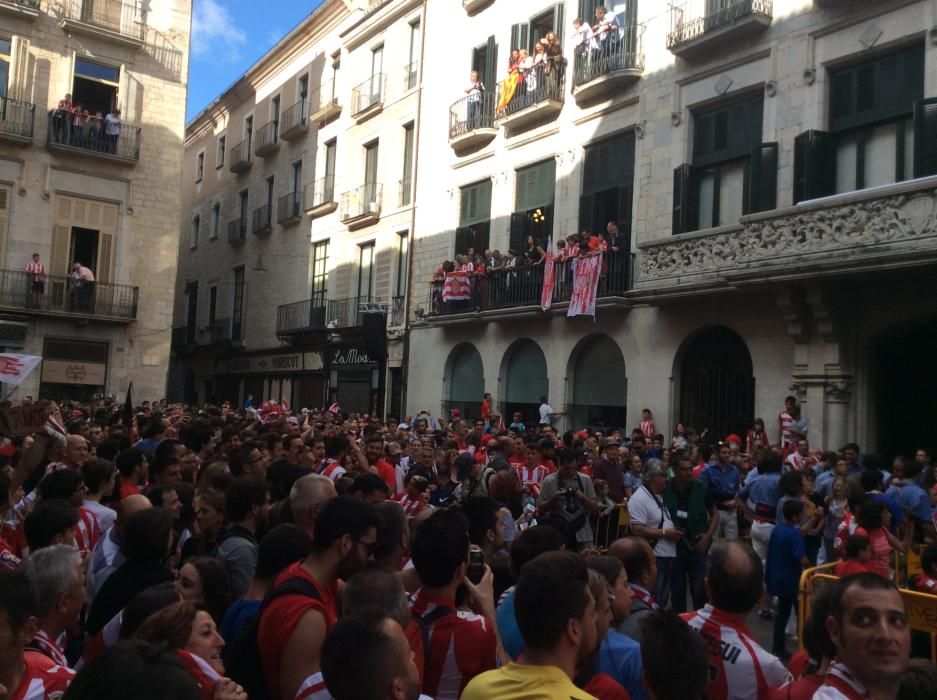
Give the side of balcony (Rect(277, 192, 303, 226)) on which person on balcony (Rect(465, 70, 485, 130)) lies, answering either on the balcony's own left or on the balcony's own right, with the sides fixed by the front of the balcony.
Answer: on the balcony's own left

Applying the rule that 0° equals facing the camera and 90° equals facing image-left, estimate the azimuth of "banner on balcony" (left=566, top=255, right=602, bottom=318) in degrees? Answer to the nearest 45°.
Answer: approximately 45°

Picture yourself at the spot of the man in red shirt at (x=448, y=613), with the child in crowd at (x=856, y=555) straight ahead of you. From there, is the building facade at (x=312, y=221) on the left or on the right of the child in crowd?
left

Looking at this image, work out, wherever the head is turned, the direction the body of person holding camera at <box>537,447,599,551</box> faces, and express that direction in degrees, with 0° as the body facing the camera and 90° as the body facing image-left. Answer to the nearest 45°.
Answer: approximately 0°

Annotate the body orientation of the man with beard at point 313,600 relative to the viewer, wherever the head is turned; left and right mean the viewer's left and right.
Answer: facing to the right of the viewer

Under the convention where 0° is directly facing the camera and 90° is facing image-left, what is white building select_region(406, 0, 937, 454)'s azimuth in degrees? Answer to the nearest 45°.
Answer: approximately 45°

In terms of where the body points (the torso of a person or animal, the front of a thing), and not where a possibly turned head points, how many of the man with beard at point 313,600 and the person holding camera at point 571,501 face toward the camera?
1

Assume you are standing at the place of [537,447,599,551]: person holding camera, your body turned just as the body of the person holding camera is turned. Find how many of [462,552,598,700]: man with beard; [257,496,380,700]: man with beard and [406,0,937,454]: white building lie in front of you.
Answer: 2
